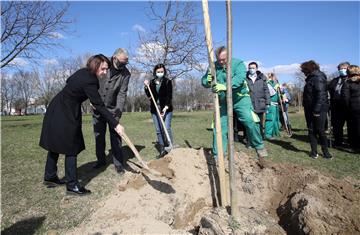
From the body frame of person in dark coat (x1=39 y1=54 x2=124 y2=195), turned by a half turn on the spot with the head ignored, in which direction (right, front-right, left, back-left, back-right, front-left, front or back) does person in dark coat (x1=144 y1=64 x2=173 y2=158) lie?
back-right

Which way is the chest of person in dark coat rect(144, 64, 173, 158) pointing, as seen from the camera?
toward the camera

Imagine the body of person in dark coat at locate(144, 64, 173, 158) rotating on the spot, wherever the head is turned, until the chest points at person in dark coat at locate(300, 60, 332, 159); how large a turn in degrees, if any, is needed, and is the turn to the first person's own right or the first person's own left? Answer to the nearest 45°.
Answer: approximately 90° to the first person's own left

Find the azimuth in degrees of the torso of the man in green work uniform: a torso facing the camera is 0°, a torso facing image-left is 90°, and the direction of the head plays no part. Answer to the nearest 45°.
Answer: approximately 45°

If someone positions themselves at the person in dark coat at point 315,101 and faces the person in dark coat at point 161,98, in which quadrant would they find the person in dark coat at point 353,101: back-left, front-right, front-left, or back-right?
back-right

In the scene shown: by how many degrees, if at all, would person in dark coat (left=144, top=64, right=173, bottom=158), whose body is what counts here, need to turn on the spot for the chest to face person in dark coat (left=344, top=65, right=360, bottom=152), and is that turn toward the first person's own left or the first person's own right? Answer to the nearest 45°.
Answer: approximately 90° to the first person's own left

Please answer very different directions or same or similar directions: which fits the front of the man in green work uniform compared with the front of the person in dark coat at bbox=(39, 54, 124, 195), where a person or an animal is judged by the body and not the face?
very different directions

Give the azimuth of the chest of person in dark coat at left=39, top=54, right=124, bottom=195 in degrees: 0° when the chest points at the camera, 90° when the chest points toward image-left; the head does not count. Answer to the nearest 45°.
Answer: approximately 270°

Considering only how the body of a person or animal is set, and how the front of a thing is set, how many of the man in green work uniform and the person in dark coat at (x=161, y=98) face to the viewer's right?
0

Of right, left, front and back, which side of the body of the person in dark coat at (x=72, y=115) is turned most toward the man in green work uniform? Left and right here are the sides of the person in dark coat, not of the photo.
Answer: front

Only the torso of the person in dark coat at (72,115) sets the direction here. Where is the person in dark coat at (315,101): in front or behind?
in front

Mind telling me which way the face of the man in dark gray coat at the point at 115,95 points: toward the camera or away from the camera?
toward the camera

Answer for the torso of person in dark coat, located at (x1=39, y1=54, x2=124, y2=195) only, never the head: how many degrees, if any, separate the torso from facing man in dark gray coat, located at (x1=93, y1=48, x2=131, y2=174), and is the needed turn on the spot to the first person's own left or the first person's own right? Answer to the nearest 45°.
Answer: approximately 45° to the first person's own left

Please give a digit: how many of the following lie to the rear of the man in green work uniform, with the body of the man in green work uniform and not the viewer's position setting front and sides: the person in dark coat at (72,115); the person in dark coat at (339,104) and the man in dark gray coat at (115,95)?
1

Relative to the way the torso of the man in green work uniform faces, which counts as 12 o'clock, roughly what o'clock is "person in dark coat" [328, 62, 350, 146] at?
The person in dark coat is roughly at 6 o'clock from the man in green work uniform.

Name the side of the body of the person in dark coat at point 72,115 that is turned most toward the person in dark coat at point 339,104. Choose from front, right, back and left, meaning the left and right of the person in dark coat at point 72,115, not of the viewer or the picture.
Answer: front
